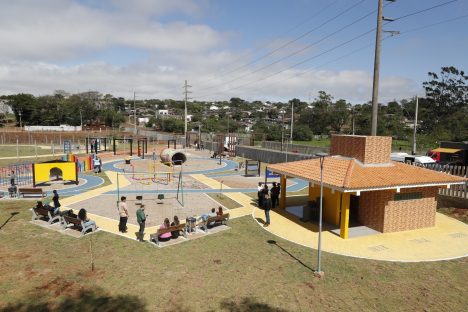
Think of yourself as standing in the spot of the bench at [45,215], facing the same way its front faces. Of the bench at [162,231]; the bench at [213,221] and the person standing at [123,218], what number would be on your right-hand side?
3

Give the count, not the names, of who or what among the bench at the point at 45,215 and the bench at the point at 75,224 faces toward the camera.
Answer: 0

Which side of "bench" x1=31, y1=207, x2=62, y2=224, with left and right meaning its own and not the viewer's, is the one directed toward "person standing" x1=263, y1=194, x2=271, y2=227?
right

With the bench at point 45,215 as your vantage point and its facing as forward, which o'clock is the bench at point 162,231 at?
the bench at point 162,231 is roughly at 3 o'clock from the bench at point 45,215.

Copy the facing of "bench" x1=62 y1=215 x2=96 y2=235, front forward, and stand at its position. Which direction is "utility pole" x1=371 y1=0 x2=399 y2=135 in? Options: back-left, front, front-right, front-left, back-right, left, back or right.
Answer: front-right

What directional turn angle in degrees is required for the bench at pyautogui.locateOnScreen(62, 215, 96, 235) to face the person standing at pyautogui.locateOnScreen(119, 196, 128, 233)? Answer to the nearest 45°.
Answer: approximately 90° to its right

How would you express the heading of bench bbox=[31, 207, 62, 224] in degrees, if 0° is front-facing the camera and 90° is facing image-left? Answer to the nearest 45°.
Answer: approximately 225°

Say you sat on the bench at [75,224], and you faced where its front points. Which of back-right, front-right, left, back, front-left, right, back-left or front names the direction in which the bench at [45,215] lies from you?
left

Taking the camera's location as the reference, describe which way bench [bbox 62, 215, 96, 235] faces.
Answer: facing away from the viewer and to the right of the viewer
